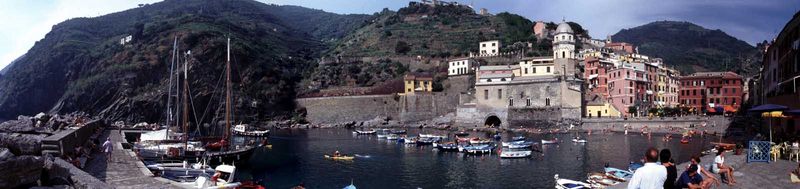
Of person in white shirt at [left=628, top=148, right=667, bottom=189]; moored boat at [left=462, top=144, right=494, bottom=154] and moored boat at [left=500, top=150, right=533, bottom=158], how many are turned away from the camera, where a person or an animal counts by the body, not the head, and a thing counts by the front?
1

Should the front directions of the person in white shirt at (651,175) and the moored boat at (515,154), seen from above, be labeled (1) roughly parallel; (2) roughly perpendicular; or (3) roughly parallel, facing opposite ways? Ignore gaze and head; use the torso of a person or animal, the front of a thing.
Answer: roughly perpendicular

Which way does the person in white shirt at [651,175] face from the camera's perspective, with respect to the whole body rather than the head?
away from the camera
